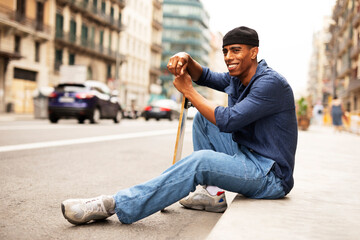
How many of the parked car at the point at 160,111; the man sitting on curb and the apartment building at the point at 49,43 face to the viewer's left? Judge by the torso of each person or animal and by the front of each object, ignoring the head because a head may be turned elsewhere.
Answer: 1

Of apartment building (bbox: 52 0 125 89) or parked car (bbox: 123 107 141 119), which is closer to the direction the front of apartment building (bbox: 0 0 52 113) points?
the parked car

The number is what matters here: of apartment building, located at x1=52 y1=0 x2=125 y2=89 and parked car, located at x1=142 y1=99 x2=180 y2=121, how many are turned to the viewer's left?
0

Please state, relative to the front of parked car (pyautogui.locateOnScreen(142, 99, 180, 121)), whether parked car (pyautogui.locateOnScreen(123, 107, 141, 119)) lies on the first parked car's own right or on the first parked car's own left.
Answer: on the first parked car's own left

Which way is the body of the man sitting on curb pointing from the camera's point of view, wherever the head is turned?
to the viewer's left

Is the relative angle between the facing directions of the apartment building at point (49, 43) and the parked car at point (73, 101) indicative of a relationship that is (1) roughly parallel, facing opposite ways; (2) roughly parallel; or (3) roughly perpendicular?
roughly perpendicular

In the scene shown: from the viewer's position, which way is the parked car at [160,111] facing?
facing away from the viewer and to the right of the viewer

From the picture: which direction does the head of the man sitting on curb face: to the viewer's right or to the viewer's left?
to the viewer's left
